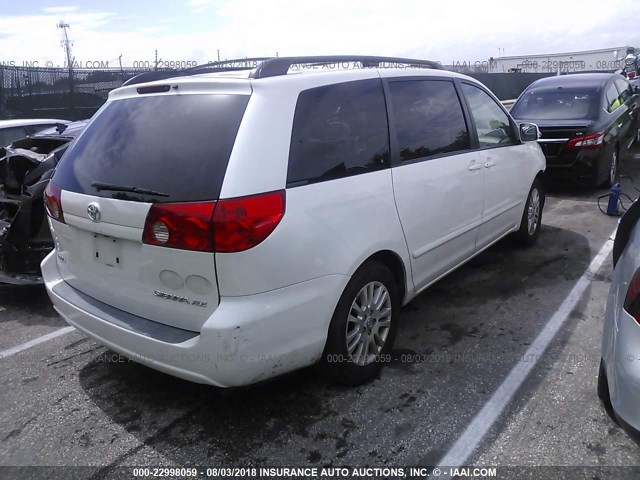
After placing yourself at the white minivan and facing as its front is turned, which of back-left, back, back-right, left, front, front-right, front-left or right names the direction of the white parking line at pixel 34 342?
left

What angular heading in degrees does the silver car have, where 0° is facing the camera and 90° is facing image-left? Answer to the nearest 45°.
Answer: approximately 180°

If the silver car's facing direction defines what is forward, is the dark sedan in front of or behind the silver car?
in front

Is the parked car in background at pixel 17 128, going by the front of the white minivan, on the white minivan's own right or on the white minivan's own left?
on the white minivan's own left

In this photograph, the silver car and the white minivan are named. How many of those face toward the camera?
0

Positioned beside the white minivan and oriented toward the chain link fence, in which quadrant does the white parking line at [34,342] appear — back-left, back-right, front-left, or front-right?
front-left

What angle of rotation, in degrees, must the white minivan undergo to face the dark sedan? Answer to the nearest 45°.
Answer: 0° — it already faces it

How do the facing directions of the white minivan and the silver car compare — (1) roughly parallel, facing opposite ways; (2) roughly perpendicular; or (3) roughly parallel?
roughly parallel

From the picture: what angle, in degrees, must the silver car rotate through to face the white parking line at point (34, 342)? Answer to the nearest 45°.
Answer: approximately 90° to its left

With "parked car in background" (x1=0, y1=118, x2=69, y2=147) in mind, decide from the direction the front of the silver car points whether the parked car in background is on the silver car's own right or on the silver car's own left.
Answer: on the silver car's own left

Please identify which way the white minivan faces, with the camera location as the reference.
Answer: facing away from the viewer and to the right of the viewer

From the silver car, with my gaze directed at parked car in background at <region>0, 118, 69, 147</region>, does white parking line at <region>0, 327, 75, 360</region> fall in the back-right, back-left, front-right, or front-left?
front-left

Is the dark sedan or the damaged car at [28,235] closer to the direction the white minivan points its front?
the dark sedan
